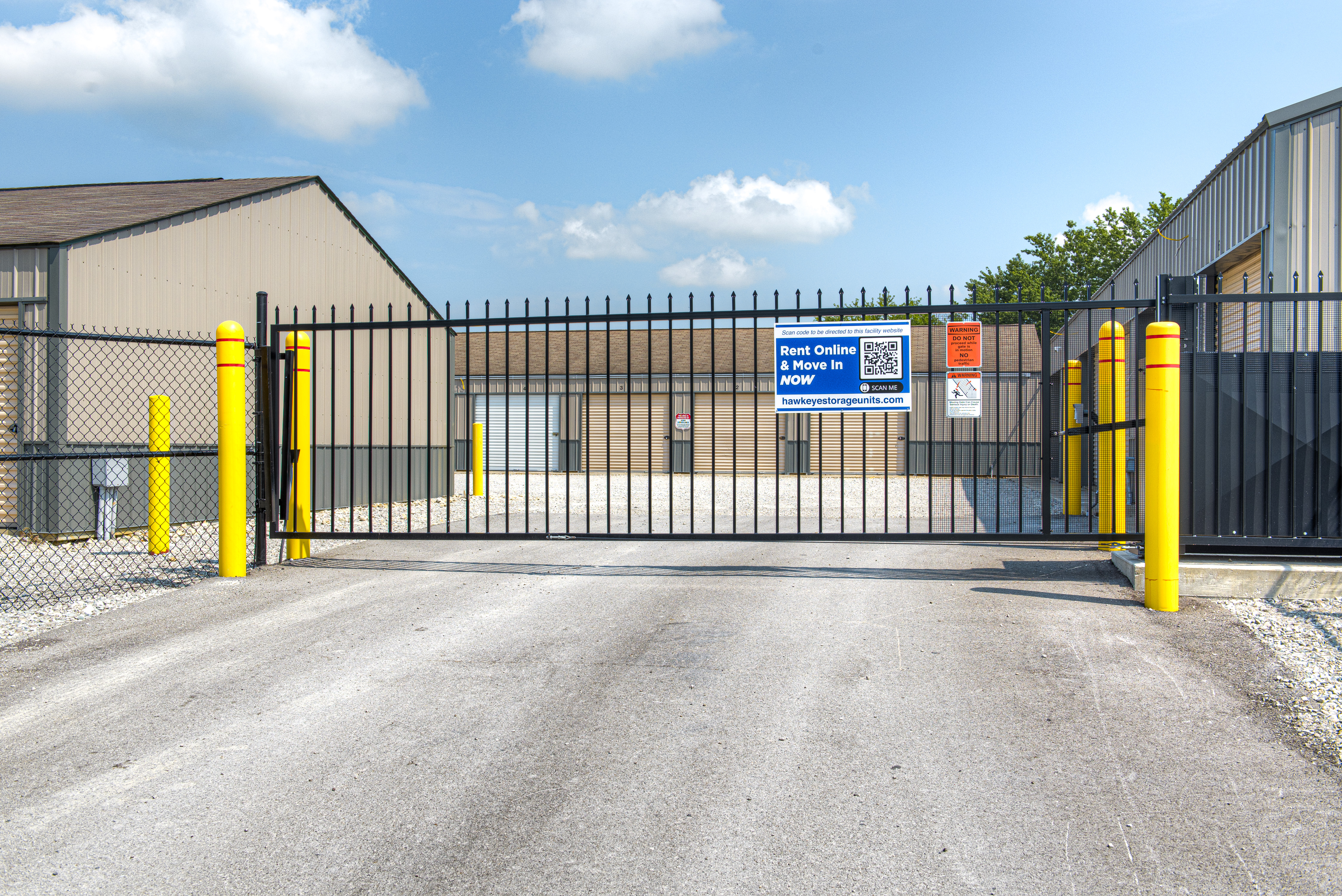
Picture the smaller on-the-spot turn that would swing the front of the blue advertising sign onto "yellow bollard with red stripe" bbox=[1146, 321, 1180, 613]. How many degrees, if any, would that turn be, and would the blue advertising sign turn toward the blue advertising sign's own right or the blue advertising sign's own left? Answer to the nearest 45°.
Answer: approximately 90° to the blue advertising sign's own left

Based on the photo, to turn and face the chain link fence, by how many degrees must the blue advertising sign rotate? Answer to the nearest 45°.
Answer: approximately 90° to its right

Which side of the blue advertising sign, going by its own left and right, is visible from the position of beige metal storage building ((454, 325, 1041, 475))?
back

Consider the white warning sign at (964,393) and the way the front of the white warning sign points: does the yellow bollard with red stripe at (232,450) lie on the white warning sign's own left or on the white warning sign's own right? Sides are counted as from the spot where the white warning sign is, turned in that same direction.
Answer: on the white warning sign's own right

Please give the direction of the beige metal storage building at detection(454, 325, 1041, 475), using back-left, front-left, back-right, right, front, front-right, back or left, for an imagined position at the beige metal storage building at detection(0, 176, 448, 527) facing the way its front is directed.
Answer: back

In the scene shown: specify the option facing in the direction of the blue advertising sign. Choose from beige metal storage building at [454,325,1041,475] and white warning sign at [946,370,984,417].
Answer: the beige metal storage building

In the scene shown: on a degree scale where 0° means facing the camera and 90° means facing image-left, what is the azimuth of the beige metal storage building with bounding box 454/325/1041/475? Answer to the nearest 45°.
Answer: approximately 0°
